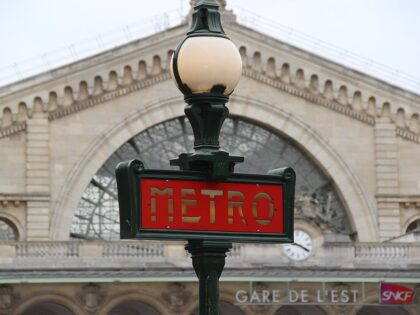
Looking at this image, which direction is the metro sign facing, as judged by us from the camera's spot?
facing the viewer and to the right of the viewer
